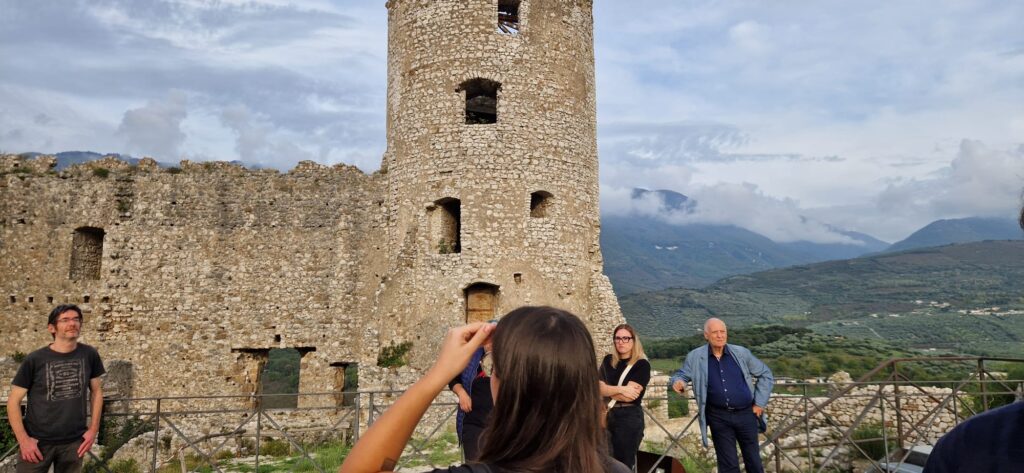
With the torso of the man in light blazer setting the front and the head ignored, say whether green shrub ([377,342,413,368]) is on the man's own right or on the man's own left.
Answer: on the man's own right

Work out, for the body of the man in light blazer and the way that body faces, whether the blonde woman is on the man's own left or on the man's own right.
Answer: on the man's own right

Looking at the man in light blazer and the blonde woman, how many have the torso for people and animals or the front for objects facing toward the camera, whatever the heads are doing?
2

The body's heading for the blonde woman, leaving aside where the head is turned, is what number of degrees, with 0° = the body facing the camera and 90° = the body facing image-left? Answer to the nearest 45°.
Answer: approximately 0°

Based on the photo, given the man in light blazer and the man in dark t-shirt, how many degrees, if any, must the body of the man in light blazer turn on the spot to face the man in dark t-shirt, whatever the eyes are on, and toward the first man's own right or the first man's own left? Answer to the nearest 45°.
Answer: approximately 90° to the first man's own right

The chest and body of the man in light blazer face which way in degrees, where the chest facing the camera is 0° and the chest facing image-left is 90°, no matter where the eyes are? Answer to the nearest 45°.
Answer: approximately 0°

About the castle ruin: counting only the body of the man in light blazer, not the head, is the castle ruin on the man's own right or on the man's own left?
on the man's own right

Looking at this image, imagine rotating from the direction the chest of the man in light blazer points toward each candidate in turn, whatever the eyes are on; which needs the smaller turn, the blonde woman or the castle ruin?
the blonde woman

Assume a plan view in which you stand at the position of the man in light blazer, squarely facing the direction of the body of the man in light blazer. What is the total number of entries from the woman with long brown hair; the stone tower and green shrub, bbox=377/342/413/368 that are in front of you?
1
